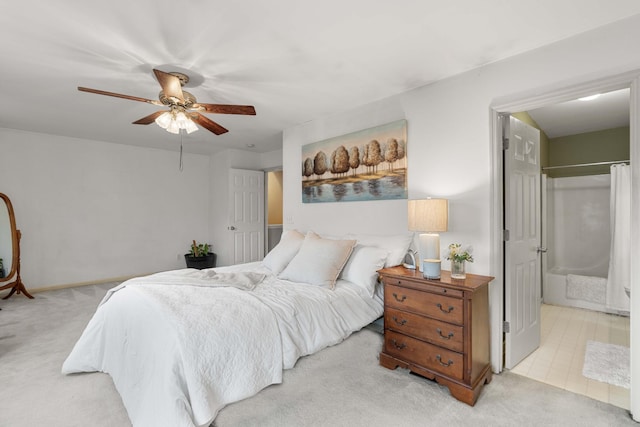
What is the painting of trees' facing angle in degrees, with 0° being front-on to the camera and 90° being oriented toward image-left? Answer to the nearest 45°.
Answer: approximately 45°

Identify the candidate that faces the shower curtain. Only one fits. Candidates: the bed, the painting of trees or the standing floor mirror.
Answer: the standing floor mirror

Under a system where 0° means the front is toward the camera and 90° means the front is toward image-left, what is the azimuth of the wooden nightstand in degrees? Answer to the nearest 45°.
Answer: approximately 45°

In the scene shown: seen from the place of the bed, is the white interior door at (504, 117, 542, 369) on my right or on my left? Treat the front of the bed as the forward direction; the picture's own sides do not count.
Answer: on my left

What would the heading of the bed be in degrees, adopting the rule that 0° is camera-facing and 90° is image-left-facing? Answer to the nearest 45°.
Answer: approximately 45°

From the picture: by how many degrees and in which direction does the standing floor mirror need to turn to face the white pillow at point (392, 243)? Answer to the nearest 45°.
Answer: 0° — it already faces it

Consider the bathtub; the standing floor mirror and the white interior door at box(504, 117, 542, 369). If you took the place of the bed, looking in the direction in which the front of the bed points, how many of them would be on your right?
1

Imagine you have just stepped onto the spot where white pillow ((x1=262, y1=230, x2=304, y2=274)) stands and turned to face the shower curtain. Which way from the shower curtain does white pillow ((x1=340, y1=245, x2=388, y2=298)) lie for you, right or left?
right

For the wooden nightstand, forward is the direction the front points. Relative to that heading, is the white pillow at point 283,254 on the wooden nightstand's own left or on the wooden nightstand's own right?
on the wooden nightstand's own right

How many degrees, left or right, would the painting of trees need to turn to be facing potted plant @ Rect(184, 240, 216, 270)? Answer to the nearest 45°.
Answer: approximately 90° to its right

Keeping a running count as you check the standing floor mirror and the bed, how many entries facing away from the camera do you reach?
0

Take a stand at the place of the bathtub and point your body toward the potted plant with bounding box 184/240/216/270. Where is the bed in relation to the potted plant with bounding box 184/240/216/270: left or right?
left

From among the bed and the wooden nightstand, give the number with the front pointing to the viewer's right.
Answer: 0

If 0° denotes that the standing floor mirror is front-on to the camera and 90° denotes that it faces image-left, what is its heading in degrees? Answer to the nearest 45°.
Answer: approximately 315°
